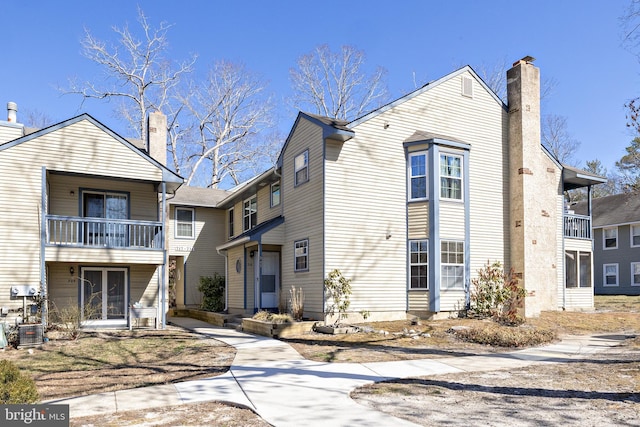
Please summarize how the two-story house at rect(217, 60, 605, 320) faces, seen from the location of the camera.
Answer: facing the viewer and to the left of the viewer

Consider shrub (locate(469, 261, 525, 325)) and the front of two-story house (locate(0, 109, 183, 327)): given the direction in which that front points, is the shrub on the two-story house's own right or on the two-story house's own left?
on the two-story house's own left

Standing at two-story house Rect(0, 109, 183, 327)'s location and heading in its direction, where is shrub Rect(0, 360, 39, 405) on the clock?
The shrub is roughly at 12 o'clock from the two-story house.

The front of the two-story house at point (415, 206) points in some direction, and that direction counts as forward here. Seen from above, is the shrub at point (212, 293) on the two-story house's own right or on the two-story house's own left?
on the two-story house's own right

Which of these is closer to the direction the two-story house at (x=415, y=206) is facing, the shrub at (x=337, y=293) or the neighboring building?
the shrub

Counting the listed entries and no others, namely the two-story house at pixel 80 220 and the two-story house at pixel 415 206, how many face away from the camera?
0

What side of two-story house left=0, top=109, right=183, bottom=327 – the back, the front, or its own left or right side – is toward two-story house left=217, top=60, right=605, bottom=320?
left

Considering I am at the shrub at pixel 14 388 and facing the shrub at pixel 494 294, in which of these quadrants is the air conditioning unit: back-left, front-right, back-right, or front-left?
front-left

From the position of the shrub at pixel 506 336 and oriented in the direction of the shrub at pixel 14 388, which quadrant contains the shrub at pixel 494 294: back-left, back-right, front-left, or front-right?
back-right

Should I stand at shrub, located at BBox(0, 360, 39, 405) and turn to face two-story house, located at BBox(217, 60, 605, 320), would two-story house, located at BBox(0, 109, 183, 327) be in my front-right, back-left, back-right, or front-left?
front-left

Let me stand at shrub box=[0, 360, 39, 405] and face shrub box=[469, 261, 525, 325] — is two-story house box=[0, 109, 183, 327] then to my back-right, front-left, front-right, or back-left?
front-left

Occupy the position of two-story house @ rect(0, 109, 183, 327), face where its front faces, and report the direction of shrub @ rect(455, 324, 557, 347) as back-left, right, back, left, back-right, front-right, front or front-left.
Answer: front-left

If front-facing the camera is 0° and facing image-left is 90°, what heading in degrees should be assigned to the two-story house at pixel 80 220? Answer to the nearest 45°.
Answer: approximately 0°
